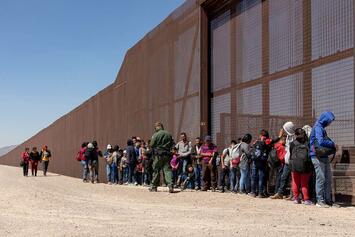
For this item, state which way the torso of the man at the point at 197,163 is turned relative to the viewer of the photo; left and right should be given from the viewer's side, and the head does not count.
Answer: facing the viewer

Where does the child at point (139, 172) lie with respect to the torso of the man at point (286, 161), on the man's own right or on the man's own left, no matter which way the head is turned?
on the man's own right
